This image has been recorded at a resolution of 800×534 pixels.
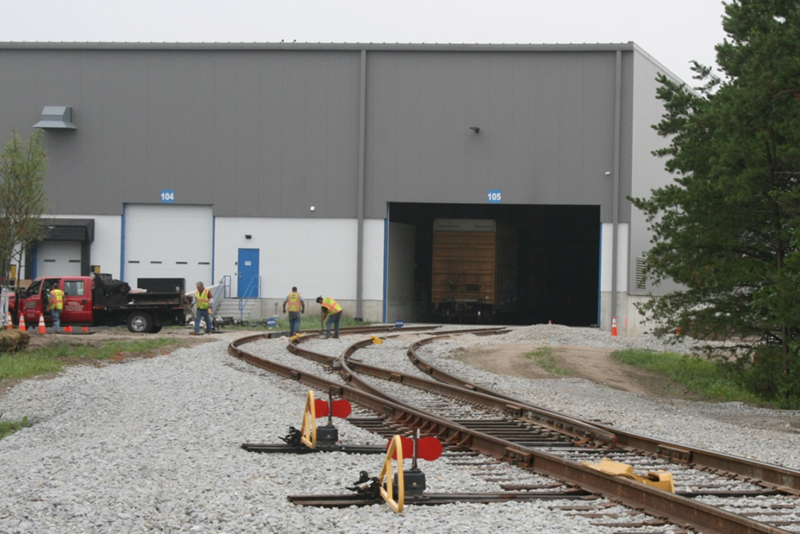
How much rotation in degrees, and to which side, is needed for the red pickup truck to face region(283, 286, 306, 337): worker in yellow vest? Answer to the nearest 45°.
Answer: approximately 135° to its left

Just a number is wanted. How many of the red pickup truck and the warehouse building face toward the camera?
1

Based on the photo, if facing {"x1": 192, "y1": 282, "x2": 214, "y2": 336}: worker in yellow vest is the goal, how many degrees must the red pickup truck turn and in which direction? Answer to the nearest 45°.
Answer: approximately 135° to its left

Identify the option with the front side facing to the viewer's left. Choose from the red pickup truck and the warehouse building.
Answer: the red pickup truck

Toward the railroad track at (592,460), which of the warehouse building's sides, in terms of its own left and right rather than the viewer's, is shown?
front

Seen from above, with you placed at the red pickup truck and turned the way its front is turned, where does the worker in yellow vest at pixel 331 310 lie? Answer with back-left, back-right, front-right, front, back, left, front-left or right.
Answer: back-left

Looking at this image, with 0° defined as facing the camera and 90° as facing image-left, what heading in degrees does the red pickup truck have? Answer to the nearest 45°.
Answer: approximately 90°

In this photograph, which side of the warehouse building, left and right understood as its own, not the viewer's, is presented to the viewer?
front

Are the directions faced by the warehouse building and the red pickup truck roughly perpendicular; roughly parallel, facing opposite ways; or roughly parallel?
roughly perpendicular

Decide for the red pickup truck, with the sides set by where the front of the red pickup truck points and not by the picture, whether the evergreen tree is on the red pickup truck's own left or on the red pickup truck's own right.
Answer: on the red pickup truck's own left

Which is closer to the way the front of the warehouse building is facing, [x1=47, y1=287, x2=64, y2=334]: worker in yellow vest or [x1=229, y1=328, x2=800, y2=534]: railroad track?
the railroad track

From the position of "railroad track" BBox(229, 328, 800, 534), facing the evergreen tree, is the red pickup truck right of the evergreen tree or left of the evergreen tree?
left

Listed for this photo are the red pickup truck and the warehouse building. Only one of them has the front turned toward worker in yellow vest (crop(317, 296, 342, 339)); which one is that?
the warehouse building

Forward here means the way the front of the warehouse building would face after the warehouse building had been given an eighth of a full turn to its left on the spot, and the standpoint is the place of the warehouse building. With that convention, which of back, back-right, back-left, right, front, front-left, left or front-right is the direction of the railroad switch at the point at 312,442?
front-right

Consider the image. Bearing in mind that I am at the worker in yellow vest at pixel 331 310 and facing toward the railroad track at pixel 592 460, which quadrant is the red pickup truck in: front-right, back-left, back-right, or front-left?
back-right
